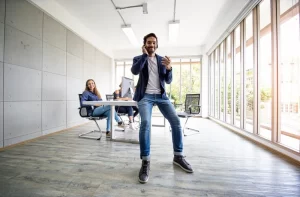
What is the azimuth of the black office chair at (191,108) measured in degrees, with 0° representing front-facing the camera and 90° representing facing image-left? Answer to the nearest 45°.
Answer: approximately 45°

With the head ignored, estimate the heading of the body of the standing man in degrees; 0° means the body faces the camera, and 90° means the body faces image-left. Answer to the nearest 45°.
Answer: approximately 0°

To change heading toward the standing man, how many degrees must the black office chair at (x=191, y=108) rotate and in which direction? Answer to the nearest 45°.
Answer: approximately 45° to its left

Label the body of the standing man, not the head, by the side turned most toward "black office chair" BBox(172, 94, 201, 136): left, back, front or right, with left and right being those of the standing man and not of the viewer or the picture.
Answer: back

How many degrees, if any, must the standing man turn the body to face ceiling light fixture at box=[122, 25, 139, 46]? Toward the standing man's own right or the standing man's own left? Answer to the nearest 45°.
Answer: approximately 180°

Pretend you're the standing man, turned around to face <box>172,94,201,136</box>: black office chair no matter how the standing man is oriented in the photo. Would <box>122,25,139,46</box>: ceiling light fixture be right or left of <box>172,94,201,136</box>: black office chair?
left

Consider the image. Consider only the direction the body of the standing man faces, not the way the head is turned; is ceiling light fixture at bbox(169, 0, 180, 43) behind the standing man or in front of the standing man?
behind
